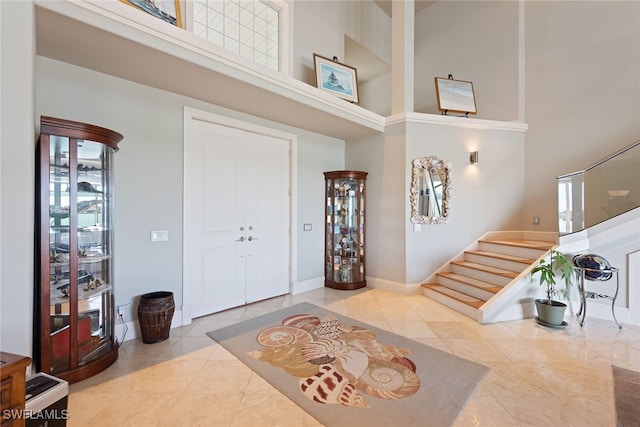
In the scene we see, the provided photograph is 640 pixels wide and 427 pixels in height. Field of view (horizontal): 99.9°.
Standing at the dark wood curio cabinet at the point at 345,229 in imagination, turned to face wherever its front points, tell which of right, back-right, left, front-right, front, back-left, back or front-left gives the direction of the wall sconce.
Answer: left

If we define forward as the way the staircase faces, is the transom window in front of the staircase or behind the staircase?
in front

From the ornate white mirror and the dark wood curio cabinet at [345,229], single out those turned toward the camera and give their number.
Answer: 2

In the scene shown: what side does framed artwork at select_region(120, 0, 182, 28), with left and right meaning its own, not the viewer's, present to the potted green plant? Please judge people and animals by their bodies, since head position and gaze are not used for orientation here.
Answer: front

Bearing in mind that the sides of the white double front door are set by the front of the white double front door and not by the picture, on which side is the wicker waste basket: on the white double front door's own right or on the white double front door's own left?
on the white double front door's own right

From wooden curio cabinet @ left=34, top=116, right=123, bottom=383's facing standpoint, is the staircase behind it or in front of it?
in front

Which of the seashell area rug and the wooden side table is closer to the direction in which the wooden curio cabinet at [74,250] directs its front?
the seashell area rug

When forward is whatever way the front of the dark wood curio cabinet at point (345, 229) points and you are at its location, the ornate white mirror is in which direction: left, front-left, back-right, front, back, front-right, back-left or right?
left

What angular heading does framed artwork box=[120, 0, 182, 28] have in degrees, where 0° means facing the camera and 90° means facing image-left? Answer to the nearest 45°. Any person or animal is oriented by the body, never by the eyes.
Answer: approximately 315°

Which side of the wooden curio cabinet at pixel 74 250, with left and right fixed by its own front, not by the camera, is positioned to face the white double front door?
left

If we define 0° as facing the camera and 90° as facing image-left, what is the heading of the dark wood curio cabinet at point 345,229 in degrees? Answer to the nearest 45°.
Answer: approximately 0°
